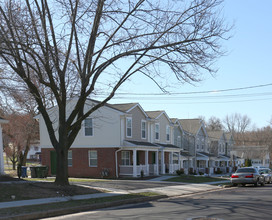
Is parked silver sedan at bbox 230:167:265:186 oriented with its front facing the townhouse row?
no

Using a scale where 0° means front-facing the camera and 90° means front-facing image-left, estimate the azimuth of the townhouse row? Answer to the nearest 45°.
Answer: approximately 315°

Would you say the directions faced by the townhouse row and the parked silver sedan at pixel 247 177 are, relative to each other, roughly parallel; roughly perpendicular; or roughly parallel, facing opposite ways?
roughly perpendicular

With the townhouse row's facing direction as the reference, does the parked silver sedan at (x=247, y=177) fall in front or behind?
in front
